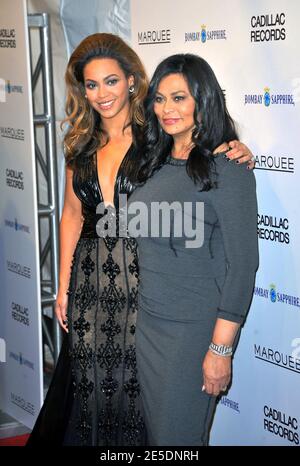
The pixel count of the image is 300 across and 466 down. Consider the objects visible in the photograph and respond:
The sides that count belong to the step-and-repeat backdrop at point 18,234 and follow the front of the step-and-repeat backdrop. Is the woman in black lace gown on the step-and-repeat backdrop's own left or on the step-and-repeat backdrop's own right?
on the step-and-repeat backdrop's own left

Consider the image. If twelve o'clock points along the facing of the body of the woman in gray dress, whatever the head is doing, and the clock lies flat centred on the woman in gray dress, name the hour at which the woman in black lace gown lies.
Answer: The woman in black lace gown is roughly at 3 o'clock from the woman in gray dress.

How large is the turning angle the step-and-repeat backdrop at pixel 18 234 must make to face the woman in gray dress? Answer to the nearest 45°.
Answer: approximately 45° to its left

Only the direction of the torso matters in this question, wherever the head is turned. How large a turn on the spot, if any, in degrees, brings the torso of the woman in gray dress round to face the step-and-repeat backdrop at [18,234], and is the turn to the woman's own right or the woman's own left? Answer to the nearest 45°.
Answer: approximately 90° to the woman's own right

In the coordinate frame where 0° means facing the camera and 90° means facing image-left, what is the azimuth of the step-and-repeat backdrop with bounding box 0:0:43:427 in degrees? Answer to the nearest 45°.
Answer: approximately 45°
